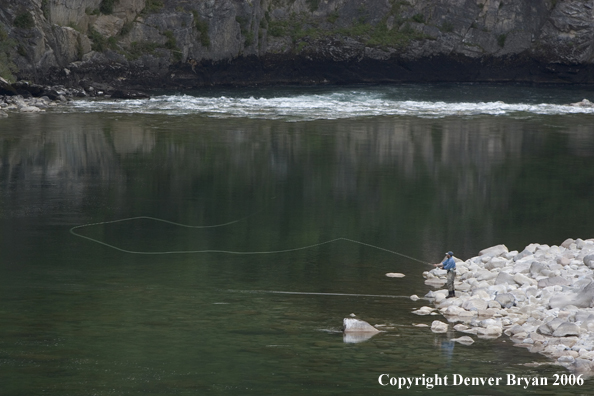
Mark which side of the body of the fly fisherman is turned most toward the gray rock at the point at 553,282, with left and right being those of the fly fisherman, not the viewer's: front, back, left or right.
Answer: back

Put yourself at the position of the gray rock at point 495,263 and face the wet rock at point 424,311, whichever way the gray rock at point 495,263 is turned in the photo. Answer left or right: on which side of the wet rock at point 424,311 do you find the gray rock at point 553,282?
left

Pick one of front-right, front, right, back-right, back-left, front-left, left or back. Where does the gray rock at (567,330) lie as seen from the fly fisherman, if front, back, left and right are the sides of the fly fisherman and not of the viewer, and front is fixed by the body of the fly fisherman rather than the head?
back-left

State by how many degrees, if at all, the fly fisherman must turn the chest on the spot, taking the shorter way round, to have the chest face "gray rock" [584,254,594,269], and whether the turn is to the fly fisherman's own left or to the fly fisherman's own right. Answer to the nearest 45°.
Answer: approximately 135° to the fly fisherman's own right

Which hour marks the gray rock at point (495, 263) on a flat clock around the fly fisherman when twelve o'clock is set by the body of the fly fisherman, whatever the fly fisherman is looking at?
The gray rock is roughly at 4 o'clock from the fly fisherman.

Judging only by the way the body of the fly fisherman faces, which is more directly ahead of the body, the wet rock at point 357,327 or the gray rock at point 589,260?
the wet rock

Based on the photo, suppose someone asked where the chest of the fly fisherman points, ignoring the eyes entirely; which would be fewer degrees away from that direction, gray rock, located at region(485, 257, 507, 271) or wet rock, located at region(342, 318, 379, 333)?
the wet rock

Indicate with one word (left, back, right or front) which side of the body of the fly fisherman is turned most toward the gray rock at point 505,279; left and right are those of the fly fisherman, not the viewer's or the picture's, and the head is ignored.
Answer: back

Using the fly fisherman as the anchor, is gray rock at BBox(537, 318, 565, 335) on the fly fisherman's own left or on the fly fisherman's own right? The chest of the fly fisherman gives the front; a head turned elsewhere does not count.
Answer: on the fly fisherman's own left

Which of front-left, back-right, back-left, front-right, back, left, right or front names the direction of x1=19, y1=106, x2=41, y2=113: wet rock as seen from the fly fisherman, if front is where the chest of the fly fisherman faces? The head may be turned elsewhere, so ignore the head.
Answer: front-right

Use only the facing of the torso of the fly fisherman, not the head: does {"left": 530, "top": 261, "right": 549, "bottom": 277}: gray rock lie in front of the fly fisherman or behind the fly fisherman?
behind

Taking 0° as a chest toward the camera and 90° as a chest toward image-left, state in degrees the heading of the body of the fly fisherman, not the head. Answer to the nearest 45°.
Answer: approximately 90°

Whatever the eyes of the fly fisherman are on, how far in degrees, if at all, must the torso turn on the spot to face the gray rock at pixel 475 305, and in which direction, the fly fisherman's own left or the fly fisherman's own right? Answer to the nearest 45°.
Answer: approximately 135° to the fly fisherman's own left

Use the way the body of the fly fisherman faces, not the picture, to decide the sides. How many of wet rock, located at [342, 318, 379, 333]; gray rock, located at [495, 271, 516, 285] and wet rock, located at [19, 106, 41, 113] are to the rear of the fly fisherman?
1

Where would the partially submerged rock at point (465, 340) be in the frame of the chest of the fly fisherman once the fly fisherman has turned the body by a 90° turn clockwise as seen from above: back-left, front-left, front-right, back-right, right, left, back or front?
back

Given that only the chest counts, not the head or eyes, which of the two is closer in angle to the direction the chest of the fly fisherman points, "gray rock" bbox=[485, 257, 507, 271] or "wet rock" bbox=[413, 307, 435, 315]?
the wet rock
